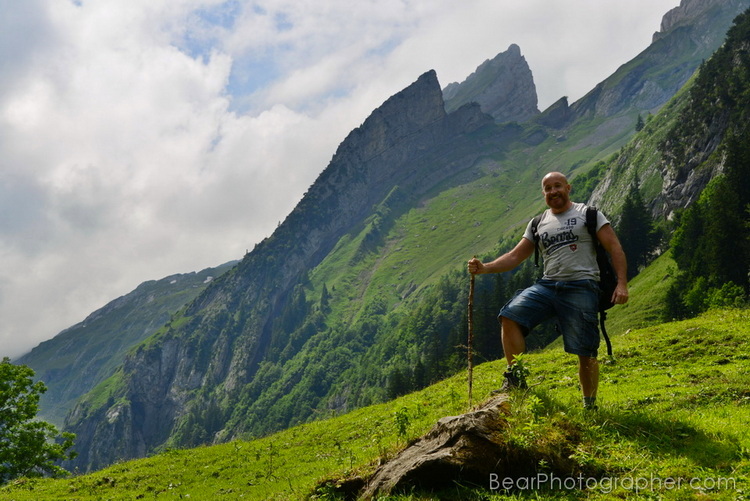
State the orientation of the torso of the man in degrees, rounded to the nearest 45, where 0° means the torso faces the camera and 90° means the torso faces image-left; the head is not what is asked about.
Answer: approximately 45°

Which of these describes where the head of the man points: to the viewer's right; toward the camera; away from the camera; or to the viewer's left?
toward the camera

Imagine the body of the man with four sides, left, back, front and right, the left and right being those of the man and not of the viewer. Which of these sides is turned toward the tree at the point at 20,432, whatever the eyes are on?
right
